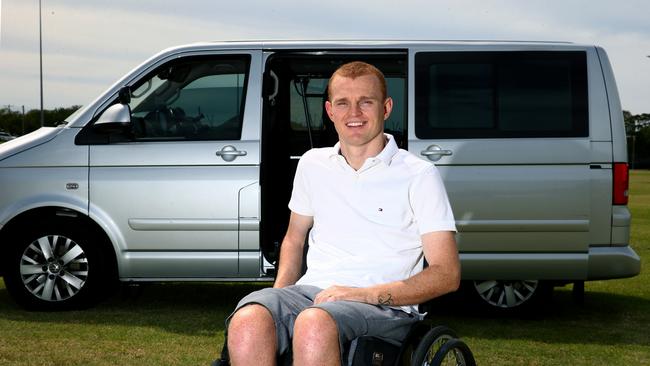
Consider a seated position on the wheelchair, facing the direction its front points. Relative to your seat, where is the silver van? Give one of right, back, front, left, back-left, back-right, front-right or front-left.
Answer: back-right

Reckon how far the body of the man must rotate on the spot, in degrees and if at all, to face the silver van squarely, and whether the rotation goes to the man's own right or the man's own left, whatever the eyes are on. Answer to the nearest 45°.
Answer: approximately 135° to the man's own right

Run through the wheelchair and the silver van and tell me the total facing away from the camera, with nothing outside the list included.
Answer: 0

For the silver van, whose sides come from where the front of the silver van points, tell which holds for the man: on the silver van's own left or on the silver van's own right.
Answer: on the silver van's own left

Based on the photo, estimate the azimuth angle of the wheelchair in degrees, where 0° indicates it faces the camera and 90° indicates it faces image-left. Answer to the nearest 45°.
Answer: approximately 45°

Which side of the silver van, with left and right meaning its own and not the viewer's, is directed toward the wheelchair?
left

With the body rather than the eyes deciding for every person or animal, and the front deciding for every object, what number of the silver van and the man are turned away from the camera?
0

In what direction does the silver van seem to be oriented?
to the viewer's left
